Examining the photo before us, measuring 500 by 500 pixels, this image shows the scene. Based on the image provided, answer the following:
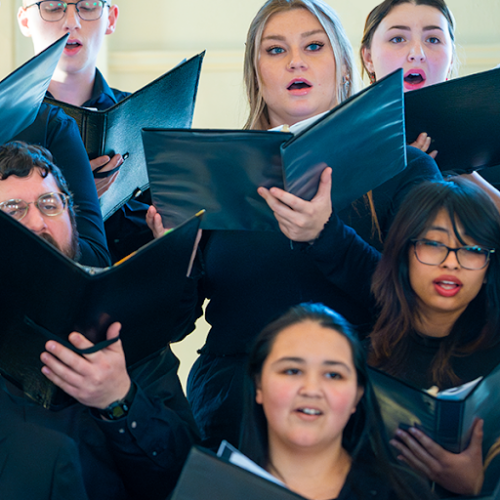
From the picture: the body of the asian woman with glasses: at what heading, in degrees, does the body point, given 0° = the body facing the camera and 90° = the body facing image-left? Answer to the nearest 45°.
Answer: approximately 0°
